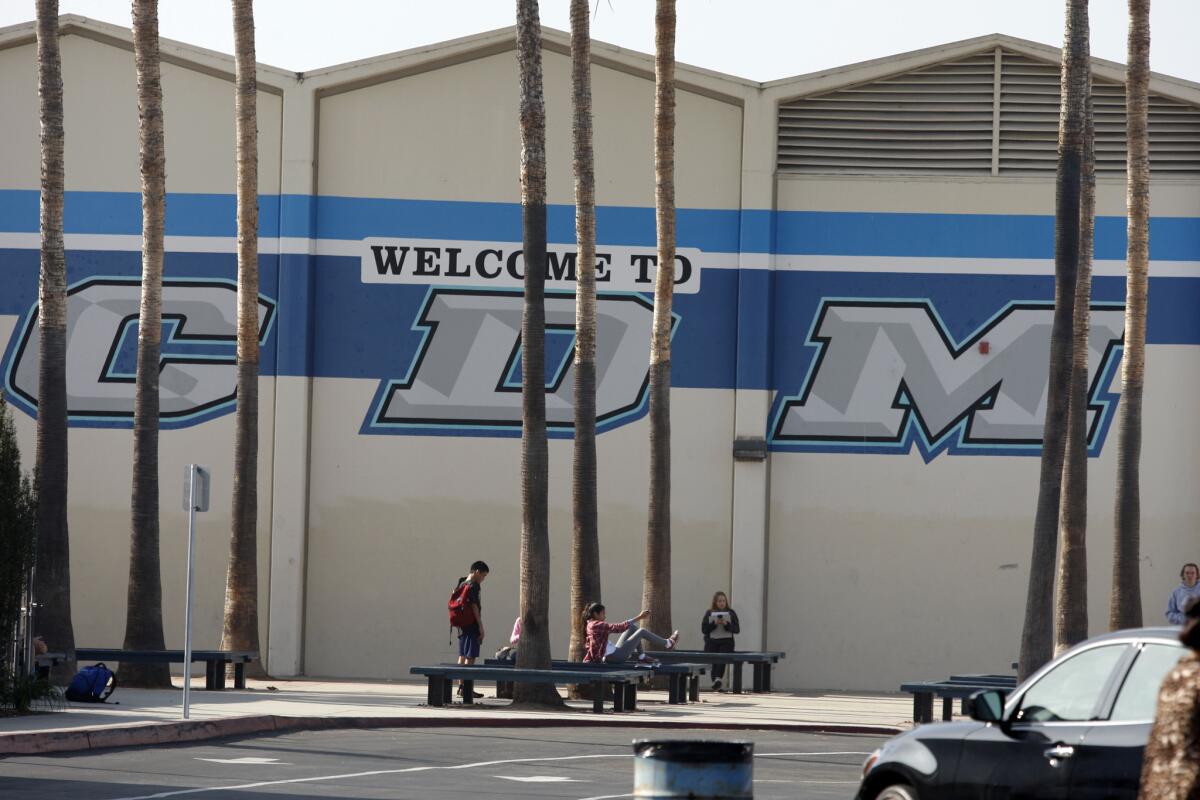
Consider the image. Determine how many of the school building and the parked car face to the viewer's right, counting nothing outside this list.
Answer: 0

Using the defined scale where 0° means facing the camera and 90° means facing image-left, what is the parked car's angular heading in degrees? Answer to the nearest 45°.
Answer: approximately 90°

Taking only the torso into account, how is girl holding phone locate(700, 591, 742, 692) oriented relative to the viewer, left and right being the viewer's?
facing the viewer

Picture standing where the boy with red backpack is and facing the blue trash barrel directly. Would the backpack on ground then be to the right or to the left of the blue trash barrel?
right

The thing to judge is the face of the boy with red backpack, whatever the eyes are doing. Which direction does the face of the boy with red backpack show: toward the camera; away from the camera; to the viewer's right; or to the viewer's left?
to the viewer's right

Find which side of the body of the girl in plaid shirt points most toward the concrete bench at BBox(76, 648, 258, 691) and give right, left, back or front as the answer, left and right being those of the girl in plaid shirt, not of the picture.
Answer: back

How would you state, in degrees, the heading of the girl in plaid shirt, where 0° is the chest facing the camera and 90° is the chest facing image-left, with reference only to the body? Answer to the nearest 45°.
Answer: approximately 270°

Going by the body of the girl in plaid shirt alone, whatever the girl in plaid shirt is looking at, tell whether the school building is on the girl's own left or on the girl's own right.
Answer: on the girl's own left

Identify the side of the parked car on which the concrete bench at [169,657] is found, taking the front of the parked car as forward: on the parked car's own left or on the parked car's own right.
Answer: on the parked car's own right

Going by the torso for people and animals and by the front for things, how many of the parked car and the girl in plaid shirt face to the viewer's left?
1

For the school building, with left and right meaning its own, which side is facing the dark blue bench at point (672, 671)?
front

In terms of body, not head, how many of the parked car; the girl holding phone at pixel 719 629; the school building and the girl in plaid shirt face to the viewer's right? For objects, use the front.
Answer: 1
